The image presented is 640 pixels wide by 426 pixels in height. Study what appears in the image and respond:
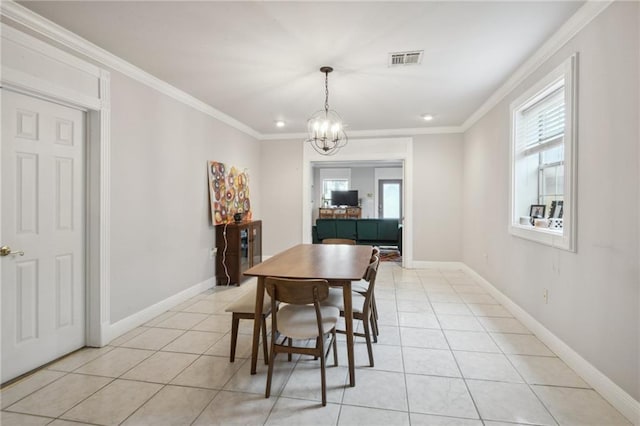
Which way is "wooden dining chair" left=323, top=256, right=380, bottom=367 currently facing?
to the viewer's left

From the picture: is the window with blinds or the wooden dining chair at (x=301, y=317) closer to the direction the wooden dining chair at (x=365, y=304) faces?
the wooden dining chair

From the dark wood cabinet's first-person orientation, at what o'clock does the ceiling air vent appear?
The ceiling air vent is roughly at 2 o'clock from the dark wood cabinet.

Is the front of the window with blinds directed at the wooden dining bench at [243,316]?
yes

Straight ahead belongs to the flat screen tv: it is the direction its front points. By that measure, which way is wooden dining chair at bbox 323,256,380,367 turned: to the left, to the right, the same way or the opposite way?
to the right

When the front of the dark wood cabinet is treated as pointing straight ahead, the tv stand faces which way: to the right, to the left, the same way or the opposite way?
to the right

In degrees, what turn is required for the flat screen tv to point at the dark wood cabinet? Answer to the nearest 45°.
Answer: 0° — it already faces it

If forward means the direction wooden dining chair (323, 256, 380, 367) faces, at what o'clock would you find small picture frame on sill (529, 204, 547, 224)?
The small picture frame on sill is roughly at 5 o'clock from the wooden dining chair.

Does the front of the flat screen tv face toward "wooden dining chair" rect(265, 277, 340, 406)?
yes

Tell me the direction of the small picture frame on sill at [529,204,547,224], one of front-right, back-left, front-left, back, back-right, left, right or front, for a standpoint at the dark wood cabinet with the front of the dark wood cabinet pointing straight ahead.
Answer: front-right

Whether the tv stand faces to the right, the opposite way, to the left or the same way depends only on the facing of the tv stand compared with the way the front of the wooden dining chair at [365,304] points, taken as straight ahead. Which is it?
to the left

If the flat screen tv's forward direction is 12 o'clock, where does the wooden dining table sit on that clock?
The wooden dining table is roughly at 12 o'clock from the flat screen tv.
